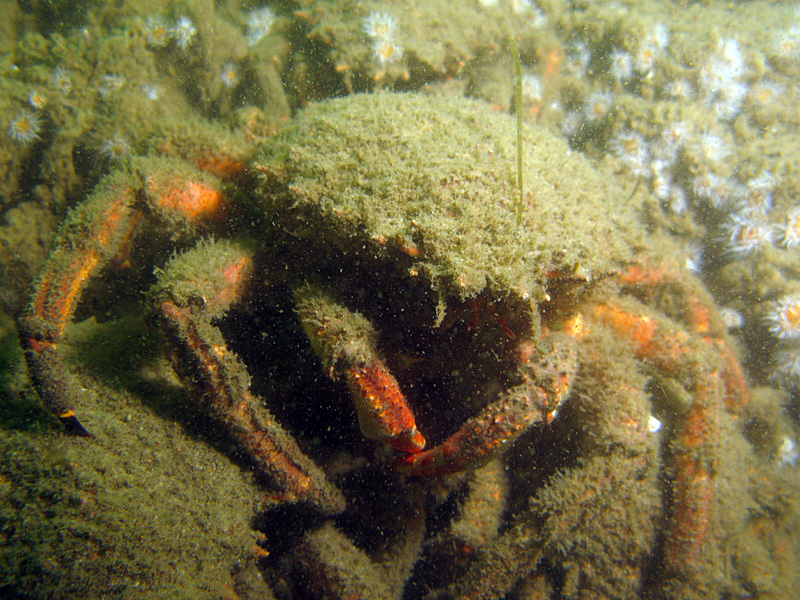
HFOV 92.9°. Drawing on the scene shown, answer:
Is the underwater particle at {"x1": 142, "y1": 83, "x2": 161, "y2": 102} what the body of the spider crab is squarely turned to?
no

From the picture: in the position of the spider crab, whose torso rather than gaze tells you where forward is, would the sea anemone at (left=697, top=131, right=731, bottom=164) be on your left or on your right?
on your left

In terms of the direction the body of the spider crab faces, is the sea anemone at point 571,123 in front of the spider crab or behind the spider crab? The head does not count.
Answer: behind

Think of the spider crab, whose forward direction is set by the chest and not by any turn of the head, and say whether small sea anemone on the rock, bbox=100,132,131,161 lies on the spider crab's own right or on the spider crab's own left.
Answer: on the spider crab's own right

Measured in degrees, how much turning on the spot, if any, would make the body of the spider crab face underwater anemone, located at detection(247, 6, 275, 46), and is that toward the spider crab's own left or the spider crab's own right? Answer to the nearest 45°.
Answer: approximately 135° to the spider crab's own right

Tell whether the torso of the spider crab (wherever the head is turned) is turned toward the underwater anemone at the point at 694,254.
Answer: no

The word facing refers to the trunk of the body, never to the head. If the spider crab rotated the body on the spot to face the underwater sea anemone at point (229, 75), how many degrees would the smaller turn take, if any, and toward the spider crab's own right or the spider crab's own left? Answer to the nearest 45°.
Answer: approximately 135° to the spider crab's own right

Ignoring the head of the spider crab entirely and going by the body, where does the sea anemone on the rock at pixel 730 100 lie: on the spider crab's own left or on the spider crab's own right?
on the spider crab's own left

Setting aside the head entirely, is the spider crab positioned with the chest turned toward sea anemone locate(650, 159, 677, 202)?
no

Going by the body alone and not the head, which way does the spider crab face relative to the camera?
toward the camera

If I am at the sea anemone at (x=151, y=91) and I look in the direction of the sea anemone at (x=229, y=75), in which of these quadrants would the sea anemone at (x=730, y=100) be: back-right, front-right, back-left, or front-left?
front-right

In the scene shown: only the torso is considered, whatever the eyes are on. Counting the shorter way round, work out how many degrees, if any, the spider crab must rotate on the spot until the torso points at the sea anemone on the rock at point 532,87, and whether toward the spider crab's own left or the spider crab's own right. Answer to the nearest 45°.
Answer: approximately 135° to the spider crab's own left

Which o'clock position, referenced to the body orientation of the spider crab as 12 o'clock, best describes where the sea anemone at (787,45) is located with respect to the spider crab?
The sea anemone is roughly at 8 o'clock from the spider crab.

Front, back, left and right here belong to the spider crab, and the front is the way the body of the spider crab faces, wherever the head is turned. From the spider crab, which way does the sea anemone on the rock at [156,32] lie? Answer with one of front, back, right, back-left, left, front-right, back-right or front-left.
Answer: back-right

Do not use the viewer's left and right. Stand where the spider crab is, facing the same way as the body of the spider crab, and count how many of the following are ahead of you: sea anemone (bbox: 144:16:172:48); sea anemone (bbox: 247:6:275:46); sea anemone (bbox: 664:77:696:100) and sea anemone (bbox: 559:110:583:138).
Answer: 0

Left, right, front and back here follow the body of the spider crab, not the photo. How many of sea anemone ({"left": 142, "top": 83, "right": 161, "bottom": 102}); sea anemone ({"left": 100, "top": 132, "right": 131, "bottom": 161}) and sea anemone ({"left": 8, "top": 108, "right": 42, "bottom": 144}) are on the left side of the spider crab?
0
